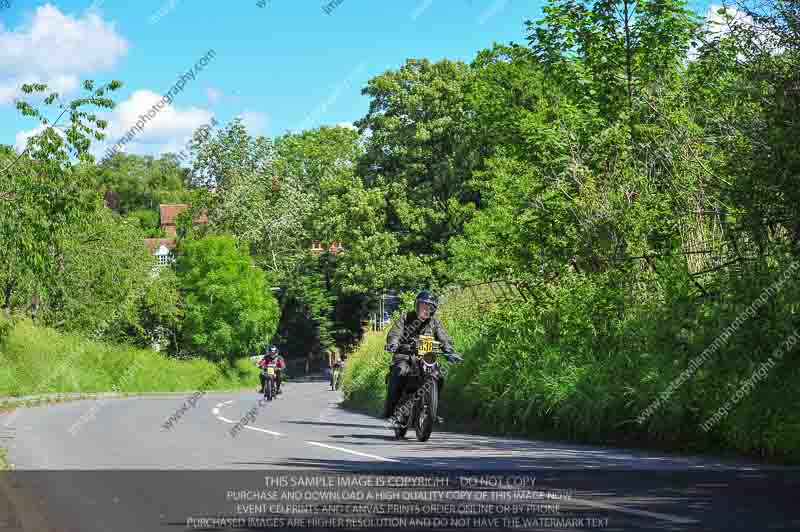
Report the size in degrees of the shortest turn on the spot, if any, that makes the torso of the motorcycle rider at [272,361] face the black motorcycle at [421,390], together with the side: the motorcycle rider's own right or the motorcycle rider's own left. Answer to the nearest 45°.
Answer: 0° — they already face it

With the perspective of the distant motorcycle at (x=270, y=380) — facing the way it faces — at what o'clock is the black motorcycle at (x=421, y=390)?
The black motorcycle is roughly at 12 o'clock from the distant motorcycle.

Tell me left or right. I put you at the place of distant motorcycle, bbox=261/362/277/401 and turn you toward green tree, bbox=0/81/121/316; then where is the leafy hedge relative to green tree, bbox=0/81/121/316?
left

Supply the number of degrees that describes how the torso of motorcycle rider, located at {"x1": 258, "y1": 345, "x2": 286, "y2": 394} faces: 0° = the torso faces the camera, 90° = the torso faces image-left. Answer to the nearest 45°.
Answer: approximately 0°

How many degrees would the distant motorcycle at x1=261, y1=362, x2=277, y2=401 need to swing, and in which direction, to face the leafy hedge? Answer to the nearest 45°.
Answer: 0° — it already faces it

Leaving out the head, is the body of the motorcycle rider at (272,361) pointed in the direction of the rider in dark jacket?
yes
